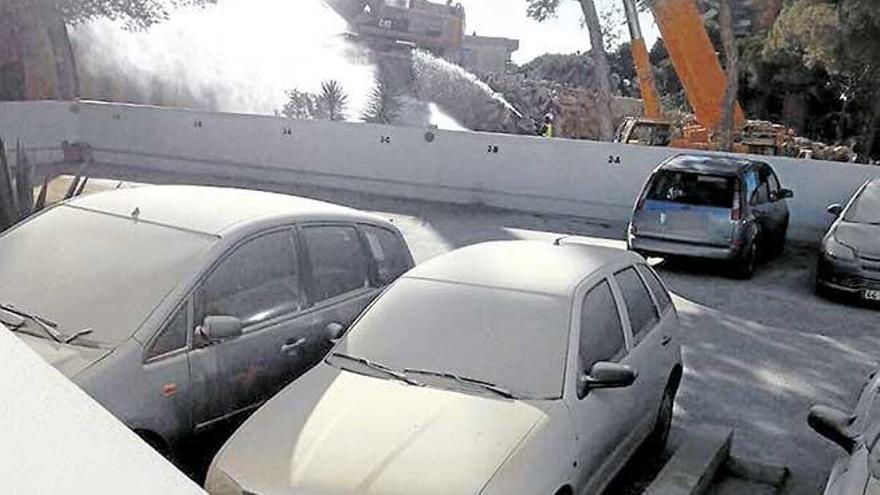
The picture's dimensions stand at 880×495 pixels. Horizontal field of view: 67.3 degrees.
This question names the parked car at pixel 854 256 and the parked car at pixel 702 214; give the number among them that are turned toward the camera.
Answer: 1

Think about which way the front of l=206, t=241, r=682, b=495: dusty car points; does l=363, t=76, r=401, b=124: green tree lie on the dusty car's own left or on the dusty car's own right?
on the dusty car's own right

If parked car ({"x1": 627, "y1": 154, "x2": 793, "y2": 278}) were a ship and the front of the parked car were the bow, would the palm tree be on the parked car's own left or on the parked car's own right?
on the parked car's own left

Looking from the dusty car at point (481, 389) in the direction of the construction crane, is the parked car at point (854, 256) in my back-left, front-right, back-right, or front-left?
front-right

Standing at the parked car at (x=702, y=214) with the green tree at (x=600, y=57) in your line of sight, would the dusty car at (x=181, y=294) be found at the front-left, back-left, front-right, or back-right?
back-left

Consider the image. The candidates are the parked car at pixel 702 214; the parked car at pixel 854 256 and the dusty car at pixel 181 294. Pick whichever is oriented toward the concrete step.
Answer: the parked car at pixel 854 256

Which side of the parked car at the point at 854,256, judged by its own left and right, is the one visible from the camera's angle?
front

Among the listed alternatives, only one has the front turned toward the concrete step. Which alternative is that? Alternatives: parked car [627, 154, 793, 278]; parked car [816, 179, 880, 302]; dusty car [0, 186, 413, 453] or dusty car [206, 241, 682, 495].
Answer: parked car [816, 179, 880, 302]

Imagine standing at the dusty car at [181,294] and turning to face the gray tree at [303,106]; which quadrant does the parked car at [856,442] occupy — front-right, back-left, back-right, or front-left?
back-right

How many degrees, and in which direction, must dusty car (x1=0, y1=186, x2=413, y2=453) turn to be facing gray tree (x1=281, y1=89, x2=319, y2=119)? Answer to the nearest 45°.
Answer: approximately 135° to its right

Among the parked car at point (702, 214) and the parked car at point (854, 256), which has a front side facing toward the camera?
the parked car at point (854, 256)

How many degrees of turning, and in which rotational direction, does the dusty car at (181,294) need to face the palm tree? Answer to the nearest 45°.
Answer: approximately 135° to its right

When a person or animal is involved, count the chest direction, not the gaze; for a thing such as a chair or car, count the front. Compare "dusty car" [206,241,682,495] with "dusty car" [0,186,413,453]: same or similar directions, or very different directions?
same or similar directions

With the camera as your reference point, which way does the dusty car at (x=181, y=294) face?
facing the viewer and to the left of the viewer

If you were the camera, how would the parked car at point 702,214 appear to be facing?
facing away from the viewer and to the right of the viewer

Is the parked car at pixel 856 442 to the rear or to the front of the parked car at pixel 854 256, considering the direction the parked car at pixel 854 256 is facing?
to the front

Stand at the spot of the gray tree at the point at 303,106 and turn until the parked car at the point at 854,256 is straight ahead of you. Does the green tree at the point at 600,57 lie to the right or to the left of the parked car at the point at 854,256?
left

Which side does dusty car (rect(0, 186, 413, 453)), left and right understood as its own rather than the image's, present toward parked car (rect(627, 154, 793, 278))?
back

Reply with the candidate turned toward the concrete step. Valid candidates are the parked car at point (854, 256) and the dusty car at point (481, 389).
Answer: the parked car
